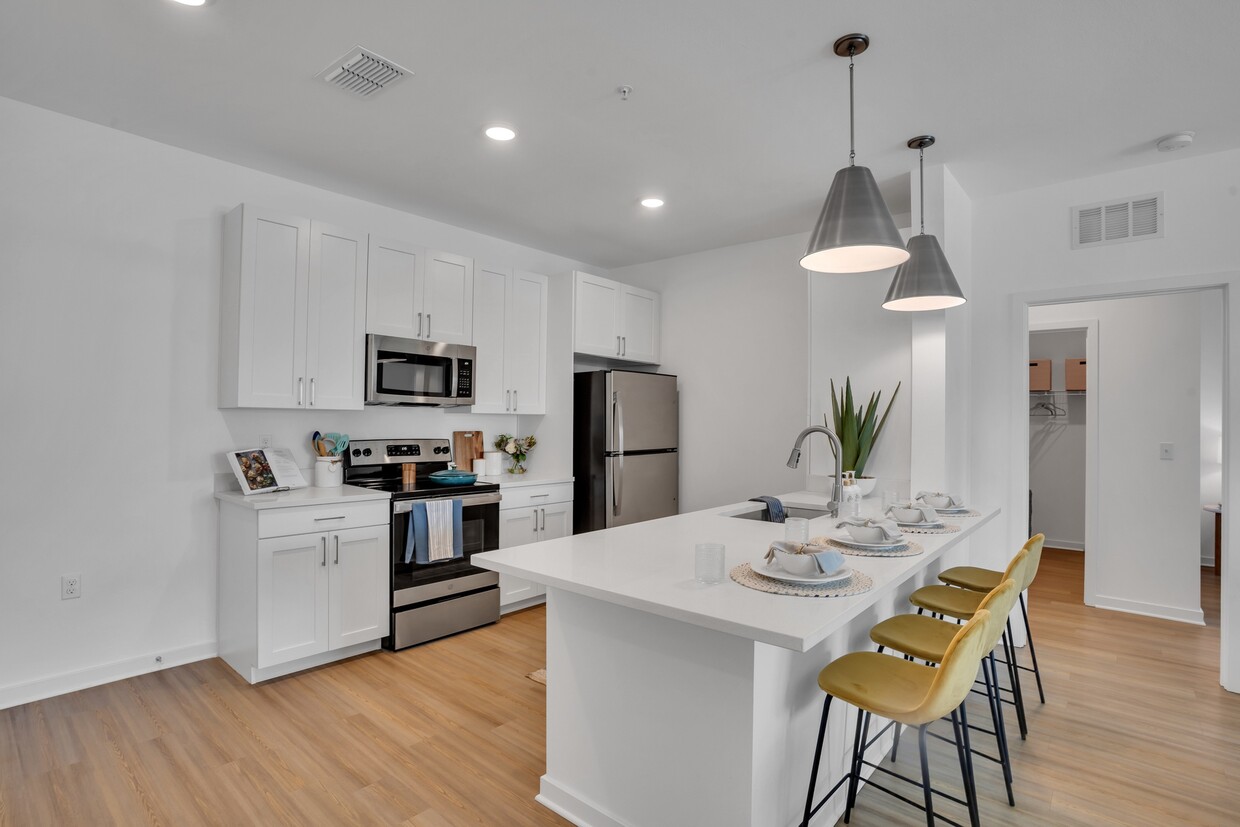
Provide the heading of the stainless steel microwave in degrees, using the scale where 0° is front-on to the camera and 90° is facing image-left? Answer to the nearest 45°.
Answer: approximately 315°

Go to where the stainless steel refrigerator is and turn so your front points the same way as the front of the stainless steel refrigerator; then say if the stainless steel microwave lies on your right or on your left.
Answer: on your right

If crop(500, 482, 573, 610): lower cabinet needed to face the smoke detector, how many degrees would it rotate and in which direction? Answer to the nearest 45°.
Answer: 0° — it already faces it

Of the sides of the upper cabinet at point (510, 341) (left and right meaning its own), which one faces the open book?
right

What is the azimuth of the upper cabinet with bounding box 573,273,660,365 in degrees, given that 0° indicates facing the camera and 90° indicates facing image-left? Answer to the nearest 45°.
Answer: approximately 315°

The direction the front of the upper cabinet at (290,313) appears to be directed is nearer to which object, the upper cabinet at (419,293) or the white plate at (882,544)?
the white plate

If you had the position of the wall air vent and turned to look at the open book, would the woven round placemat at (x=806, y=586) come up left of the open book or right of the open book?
left
